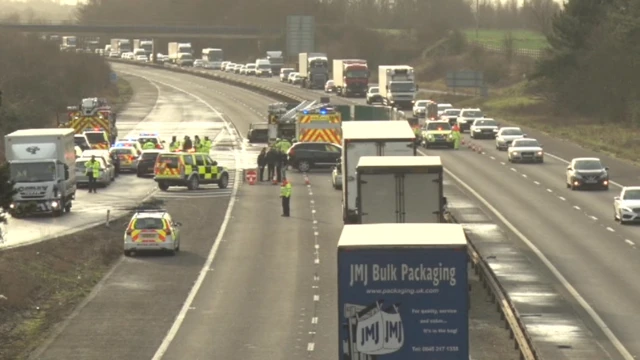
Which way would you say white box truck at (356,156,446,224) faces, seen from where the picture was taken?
facing away from the viewer

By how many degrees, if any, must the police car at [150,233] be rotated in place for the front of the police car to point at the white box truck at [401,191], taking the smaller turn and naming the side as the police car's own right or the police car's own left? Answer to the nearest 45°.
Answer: approximately 135° to the police car's own right

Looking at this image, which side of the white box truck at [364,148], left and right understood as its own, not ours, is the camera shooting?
back

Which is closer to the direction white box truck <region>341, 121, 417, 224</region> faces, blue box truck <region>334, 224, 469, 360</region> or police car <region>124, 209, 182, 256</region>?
the police car

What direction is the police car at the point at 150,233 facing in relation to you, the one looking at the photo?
facing away from the viewer

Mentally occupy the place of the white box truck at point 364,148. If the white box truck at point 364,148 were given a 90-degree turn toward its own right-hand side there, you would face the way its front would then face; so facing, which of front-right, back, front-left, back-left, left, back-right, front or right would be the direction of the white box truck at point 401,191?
right

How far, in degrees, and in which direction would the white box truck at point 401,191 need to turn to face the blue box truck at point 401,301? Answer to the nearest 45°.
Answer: approximately 180°

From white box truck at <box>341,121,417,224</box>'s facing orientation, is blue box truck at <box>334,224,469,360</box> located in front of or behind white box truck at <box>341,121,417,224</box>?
behind

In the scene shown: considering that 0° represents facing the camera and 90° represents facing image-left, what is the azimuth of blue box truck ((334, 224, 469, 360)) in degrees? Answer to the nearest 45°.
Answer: approximately 180°
